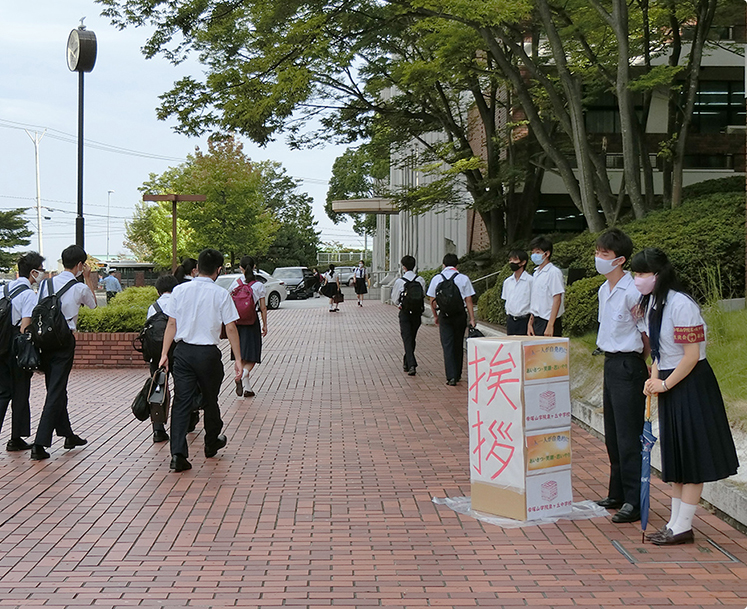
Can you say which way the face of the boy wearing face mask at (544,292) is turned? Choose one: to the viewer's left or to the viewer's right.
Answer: to the viewer's left

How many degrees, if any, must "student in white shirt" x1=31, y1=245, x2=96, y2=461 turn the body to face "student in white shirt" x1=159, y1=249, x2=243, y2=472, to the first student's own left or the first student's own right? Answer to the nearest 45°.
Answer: approximately 90° to the first student's own right

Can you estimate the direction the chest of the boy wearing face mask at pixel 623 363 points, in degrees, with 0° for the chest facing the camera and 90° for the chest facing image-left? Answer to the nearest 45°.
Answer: approximately 45°

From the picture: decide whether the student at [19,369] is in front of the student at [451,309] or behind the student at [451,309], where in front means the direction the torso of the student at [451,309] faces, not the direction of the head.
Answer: behind

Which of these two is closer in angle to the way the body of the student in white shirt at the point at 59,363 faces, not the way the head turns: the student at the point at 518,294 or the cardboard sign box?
the student

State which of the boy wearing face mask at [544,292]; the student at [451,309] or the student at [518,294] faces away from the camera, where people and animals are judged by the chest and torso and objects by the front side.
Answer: the student at [451,309]

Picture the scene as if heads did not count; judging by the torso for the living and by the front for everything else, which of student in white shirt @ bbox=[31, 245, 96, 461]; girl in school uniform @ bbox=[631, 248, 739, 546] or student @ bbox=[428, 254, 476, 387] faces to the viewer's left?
the girl in school uniform

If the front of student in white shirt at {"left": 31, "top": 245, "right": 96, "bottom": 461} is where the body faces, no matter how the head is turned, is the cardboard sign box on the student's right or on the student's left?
on the student's right

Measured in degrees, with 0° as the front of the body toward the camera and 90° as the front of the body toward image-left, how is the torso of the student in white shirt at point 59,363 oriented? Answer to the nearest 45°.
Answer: approximately 225°

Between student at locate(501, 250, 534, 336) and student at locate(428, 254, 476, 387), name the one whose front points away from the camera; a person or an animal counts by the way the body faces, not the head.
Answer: student at locate(428, 254, 476, 387)

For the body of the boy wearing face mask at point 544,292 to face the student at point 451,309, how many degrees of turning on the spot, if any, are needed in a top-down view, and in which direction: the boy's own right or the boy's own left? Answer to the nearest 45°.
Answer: approximately 90° to the boy's own right

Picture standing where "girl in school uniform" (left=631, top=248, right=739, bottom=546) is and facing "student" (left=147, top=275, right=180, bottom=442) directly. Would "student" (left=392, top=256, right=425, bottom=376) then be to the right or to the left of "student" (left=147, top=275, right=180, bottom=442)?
right

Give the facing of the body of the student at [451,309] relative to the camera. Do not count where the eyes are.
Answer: away from the camera

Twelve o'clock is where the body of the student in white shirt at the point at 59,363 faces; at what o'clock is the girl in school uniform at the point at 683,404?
The girl in school uniform is roughly at 3 o'clock from the student in white shirt.

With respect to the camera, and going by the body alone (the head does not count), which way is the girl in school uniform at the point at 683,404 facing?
to the viewer's left

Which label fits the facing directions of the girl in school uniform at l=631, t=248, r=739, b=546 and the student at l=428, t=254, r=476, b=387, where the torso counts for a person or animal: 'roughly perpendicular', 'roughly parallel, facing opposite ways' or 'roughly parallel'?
roughly perpendicular
